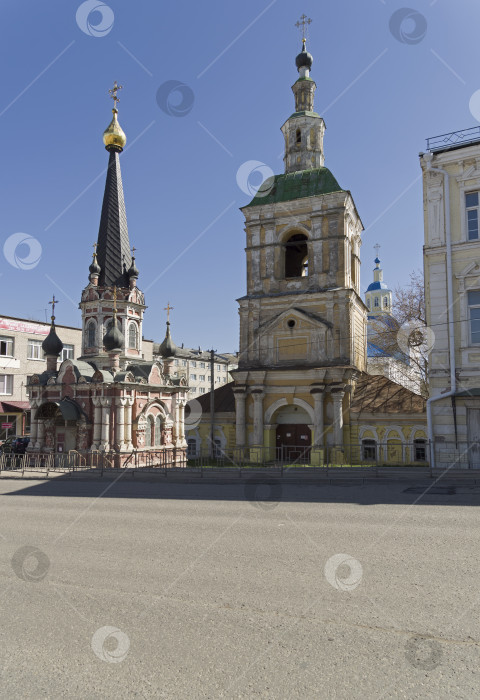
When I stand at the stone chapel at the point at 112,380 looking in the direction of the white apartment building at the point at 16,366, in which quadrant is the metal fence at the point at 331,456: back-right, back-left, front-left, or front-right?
back-right

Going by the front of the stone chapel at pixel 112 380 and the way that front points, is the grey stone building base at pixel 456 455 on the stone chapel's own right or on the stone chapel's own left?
on the stone chapel's own left

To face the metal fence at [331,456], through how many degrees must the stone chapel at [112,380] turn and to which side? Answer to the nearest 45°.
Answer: approximately 90° to its left

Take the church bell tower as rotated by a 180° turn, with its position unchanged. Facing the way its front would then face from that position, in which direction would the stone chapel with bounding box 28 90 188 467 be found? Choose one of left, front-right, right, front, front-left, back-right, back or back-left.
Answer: left

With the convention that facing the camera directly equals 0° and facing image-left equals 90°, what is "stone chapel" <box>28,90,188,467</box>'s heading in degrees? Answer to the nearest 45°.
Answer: approximately 45°

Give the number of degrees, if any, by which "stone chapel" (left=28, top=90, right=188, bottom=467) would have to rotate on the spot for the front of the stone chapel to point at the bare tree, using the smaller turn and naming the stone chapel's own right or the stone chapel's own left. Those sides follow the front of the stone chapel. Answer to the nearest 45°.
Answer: approximately 135° to the stone chapel's own left

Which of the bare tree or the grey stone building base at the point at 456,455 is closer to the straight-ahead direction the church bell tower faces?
the grey stone building base

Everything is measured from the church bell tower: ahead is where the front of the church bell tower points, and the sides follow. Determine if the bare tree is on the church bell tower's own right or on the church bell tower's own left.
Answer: on the church bell tower's own left
